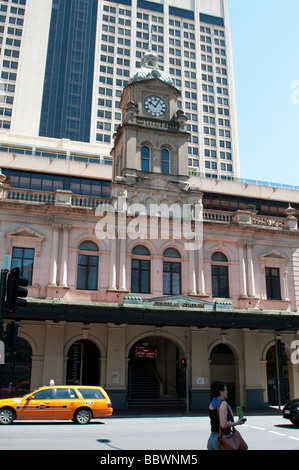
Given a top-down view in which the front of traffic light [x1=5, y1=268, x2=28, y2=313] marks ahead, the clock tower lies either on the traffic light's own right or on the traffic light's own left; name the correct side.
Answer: on the traffic light's own left

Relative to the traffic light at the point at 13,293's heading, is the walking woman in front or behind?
in front

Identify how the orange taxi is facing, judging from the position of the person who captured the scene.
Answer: facing to the left of the viewer

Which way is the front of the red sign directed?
toward the camera

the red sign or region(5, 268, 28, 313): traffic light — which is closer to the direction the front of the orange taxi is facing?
the traffic light

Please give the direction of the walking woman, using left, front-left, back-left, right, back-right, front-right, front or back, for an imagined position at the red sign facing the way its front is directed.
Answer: front

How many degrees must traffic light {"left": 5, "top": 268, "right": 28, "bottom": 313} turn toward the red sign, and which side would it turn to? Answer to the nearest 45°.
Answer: approximately 45° to its left

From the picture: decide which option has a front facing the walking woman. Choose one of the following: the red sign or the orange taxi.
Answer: the red sign
